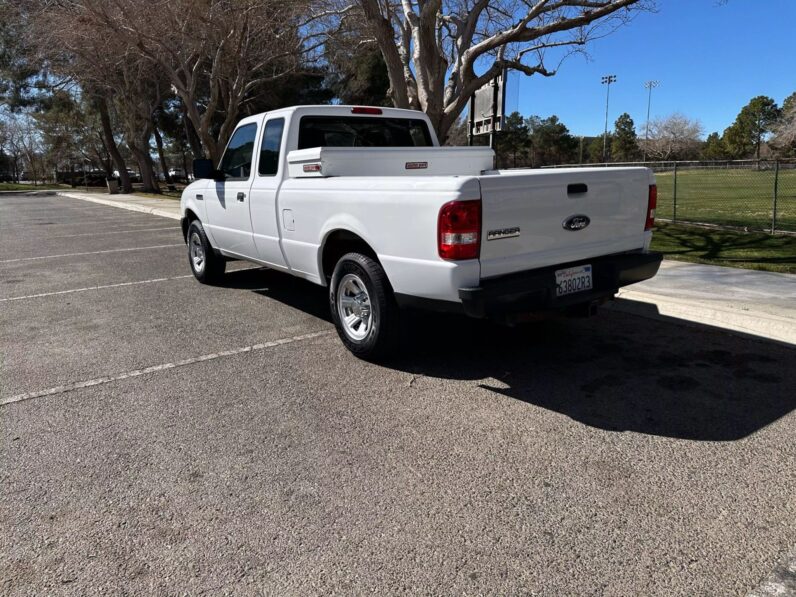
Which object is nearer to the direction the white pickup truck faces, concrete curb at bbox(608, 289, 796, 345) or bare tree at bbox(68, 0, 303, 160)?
the bare tree

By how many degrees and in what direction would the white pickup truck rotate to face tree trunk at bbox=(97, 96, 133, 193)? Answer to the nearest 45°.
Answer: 0° — it already faces it

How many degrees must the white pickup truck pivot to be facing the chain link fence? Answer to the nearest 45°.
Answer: approximately 90° to its right

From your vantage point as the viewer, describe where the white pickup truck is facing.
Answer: facing away from the viewer and to the left of the viewer

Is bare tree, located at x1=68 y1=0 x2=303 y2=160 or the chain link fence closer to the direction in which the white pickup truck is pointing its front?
the bare tree

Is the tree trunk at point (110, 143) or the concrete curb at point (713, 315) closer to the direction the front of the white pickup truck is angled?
the tree trunk

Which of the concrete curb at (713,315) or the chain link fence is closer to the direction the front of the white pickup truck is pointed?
the chain link fence

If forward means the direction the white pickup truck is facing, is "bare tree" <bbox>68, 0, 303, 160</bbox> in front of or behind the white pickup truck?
in front
